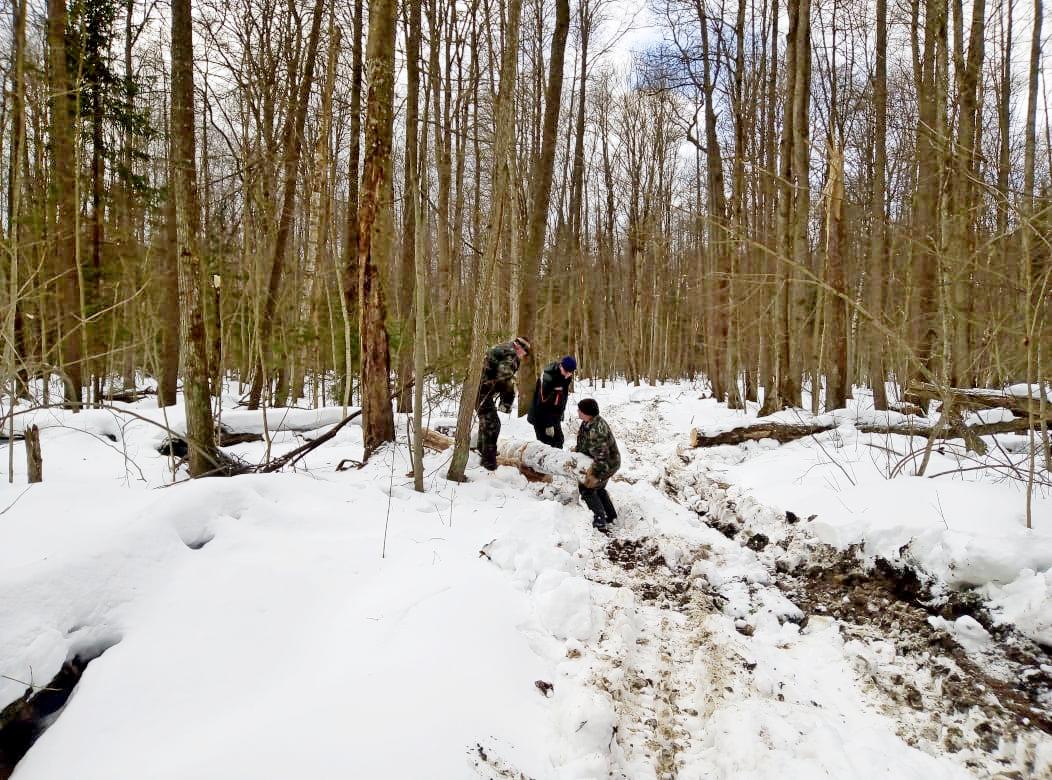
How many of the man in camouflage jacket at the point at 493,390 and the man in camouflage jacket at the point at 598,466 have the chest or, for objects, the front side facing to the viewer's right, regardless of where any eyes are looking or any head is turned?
1

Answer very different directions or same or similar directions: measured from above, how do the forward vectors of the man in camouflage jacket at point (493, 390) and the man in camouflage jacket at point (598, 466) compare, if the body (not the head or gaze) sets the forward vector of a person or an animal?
very different directions

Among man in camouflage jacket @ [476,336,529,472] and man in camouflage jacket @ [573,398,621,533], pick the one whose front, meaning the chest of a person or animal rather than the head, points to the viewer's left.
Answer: man in camouflage jacket @ [573,398,621,533]

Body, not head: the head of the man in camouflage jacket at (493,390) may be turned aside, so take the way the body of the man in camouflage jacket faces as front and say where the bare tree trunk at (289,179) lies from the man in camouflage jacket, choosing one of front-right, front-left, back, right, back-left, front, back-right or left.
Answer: back-left

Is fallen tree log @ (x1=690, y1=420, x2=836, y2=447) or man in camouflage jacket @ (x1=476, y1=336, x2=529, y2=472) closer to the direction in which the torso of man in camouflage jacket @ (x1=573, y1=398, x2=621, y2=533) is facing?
the man in camouflage jacket

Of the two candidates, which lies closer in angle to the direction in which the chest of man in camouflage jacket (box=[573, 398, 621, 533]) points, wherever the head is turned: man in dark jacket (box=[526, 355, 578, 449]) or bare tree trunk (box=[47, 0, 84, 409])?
the bare tree trunk

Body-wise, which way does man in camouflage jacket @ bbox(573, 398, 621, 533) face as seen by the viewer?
to the viewer's left

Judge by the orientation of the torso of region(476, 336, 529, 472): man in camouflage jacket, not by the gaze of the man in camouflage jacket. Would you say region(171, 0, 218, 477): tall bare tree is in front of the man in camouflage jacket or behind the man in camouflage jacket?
behind

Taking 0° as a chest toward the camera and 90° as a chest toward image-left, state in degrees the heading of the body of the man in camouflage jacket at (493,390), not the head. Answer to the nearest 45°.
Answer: approximately 270°
